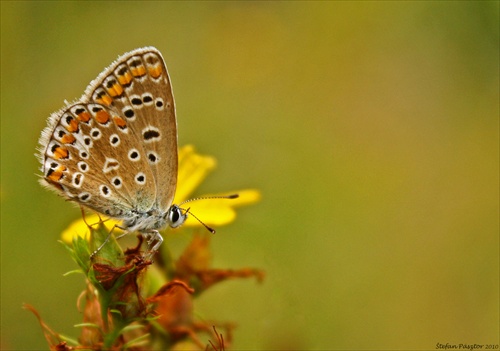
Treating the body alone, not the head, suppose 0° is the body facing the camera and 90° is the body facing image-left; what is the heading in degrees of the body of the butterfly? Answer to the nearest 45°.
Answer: approximately 270°
